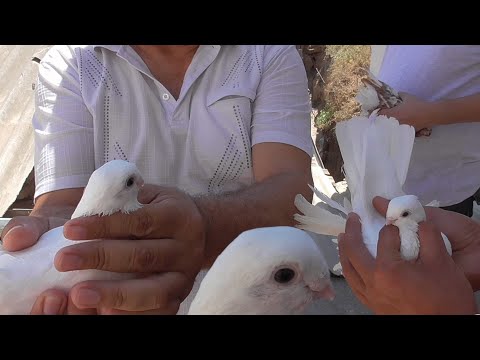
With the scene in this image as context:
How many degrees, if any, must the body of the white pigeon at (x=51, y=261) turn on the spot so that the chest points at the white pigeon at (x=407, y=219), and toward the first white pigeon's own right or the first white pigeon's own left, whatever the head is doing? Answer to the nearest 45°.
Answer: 0° — it already faces it

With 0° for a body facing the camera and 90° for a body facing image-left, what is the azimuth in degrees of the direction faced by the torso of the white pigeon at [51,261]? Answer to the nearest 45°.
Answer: approximately 270°
